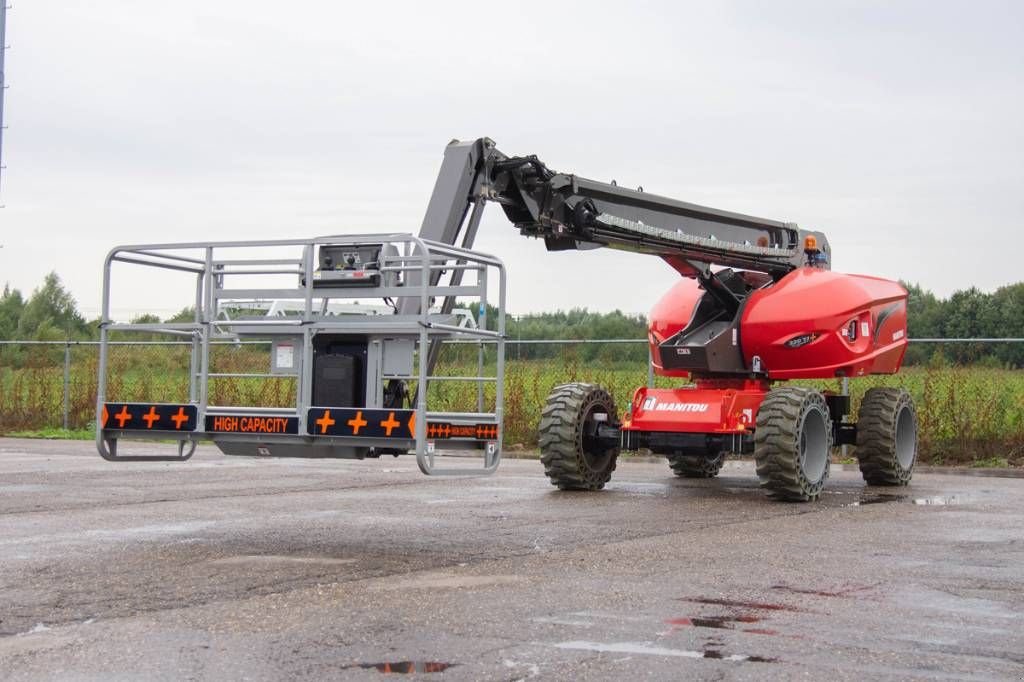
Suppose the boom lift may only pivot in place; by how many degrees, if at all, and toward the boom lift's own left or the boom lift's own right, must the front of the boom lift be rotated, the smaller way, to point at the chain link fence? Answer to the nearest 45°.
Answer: approximately 135° to the boom lift's own right

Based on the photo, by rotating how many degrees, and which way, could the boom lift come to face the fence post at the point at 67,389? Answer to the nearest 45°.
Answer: approximately 90° to its right

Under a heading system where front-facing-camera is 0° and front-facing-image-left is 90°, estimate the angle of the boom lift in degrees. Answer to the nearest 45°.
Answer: approximately 45°
